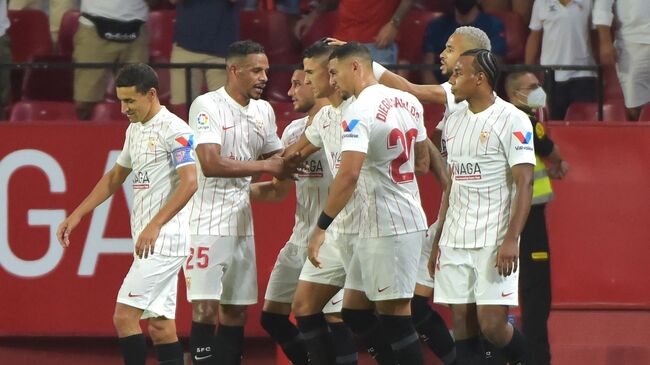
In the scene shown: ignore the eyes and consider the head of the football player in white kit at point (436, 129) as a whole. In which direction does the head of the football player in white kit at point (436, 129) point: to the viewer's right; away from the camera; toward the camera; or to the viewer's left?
to the viewer's left

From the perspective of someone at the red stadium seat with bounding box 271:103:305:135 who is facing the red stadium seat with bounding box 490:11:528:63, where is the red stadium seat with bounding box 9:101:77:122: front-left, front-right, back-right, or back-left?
back-left

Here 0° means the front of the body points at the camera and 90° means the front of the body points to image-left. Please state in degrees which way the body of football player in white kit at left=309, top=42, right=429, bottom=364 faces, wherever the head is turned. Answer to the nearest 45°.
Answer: approximately 135°

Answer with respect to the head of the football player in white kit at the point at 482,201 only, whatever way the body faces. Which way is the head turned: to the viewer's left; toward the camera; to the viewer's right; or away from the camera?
to the viewer's left

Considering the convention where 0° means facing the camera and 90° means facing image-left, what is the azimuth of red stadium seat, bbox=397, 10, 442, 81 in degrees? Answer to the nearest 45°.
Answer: approximately 0°

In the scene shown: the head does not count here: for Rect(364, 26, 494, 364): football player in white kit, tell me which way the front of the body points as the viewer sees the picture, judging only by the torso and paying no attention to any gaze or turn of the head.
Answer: to the viewer's left
